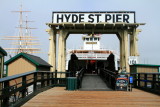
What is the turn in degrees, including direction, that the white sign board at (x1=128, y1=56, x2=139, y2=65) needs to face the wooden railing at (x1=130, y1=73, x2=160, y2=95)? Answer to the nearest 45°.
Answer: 0° — it already faces it

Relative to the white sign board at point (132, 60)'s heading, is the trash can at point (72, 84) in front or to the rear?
in front

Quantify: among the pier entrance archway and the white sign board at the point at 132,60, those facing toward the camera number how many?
2

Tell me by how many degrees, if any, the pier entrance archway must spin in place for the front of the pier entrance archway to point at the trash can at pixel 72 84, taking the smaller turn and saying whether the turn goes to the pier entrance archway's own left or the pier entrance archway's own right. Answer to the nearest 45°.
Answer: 0° — it already faces it

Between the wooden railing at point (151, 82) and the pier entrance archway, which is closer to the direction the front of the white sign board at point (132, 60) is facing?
the wooden railing

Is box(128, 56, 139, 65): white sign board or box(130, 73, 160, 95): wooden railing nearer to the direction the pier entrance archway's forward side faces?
the wooden railing

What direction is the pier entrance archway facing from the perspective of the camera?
toward the camera

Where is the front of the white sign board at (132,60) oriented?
toward the camera
